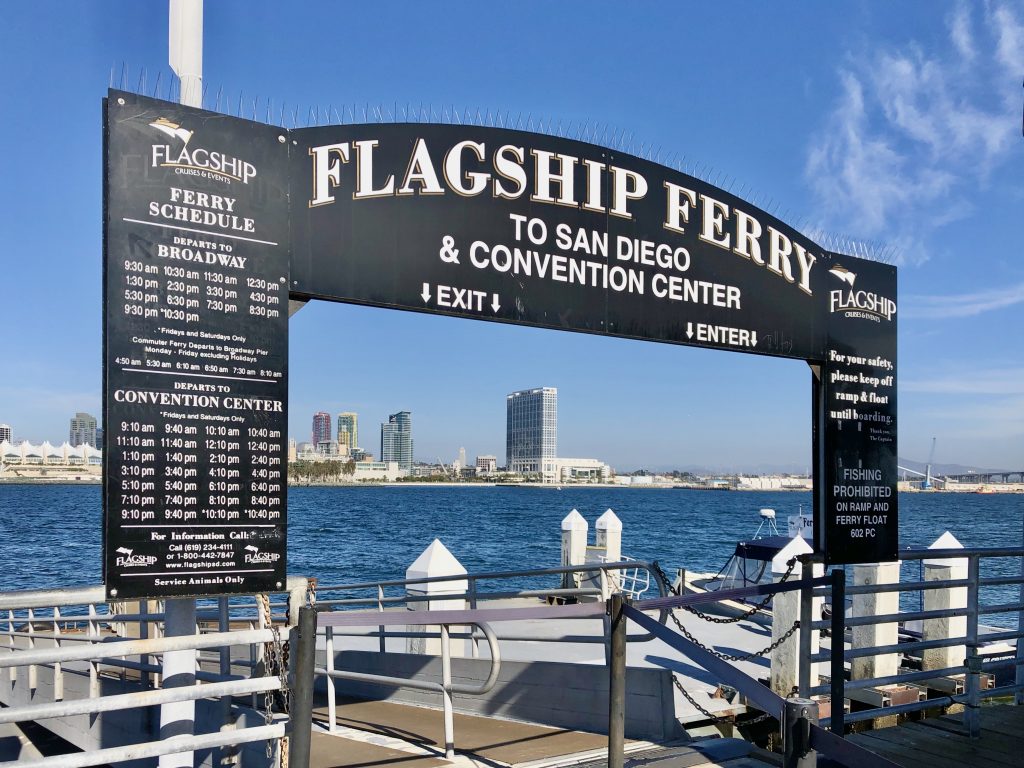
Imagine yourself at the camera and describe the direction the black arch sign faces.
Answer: facing the viewer and to the right of the viewer
